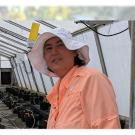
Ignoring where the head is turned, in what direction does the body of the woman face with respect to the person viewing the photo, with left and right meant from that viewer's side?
facing the viewer and to the left of the viewer
